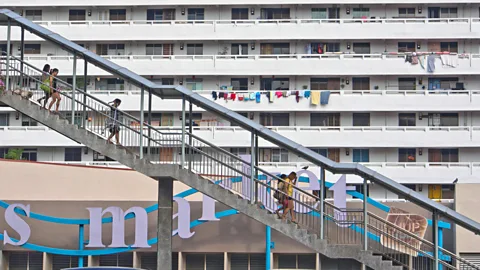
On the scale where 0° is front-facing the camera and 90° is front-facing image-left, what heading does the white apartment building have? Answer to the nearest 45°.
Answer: approximately 0°

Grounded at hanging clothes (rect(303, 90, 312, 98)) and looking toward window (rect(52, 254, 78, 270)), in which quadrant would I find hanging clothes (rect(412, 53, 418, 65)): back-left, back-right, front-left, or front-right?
back-left
